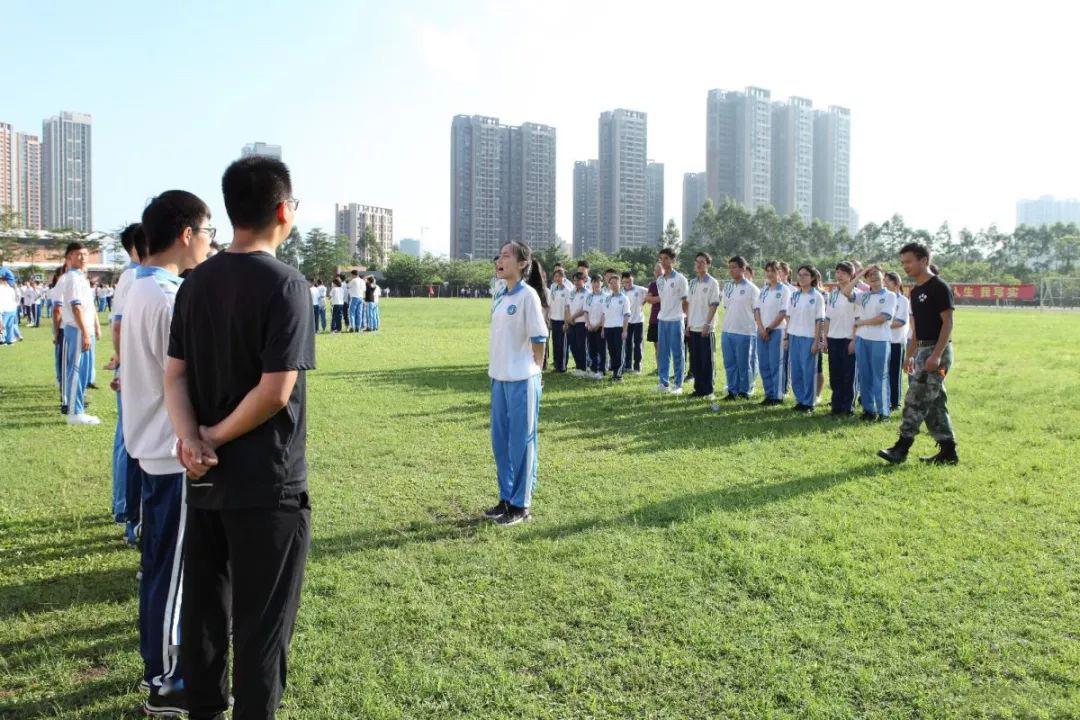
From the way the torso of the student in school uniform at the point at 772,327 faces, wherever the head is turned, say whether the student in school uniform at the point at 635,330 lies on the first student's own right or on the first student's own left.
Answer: on the first student's own right

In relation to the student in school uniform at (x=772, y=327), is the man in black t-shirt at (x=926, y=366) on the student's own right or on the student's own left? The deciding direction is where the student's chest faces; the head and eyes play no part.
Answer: on the student's own left

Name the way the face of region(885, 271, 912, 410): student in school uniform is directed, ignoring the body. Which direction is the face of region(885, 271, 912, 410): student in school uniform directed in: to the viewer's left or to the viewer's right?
to the viewer's left

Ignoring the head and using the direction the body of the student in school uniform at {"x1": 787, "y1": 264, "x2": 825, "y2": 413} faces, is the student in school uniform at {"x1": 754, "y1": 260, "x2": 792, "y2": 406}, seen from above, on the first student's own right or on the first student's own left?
on the first student's own right
